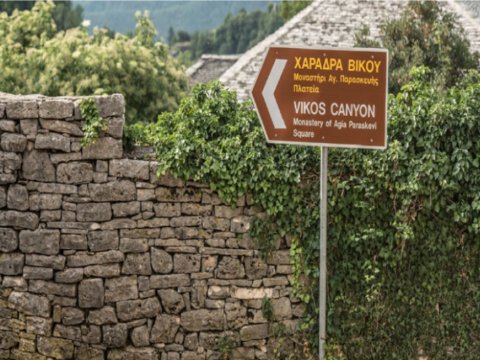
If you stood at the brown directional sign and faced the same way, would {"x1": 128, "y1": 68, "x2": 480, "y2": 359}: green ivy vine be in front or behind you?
behind

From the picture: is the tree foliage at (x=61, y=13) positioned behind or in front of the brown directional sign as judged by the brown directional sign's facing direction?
behind

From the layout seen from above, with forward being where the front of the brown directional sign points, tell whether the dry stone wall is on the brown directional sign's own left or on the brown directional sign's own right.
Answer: on the brown directional sign's own right

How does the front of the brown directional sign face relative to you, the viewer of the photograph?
facing the viewer

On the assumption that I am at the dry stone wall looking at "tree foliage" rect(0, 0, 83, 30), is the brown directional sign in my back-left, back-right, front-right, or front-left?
back-right

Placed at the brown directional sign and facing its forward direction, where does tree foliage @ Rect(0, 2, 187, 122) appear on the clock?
The tree foliage is roughly at 5 o'clock from the brown directional sign.

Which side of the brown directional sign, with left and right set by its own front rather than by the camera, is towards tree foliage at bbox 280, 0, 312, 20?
back

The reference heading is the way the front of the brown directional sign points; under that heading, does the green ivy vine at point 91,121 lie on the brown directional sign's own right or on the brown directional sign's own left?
on the brown directional sign's own right

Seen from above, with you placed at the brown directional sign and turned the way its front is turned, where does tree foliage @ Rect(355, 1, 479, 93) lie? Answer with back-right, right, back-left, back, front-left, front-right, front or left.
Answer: back
